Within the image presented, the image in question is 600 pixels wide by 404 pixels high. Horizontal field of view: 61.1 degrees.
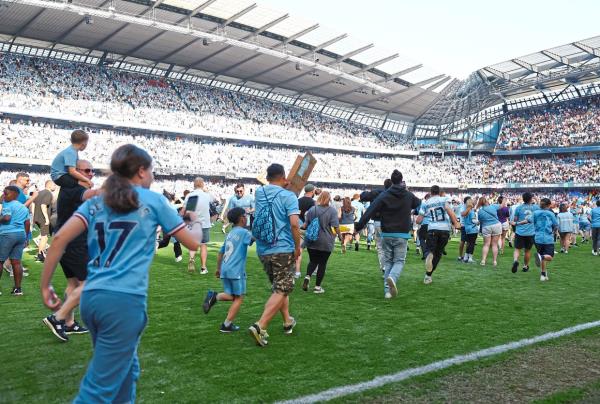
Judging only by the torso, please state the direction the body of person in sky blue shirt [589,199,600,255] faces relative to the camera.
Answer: away from the camera

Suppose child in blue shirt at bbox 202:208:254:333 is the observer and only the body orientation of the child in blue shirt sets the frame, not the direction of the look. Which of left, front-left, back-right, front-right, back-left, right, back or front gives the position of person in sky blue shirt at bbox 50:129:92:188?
back-left

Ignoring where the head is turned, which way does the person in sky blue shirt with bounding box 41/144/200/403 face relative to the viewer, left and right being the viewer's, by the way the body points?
facing away from the viewer and to the right of the viewer

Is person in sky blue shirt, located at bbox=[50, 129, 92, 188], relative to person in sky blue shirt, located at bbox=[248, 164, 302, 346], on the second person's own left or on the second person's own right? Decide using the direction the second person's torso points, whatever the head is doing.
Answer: on the second person's own left

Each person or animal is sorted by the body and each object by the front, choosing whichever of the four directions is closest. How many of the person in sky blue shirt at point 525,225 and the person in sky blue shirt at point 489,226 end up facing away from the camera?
2

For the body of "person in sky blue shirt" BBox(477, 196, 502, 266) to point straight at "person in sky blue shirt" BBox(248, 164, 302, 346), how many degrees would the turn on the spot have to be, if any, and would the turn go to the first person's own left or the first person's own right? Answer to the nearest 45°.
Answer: approximately 180°

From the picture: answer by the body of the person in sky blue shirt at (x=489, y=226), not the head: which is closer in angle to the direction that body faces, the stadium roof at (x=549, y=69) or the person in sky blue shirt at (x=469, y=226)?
the stadium roof

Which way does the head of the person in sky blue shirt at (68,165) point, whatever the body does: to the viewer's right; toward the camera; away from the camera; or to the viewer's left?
to the viewer's right

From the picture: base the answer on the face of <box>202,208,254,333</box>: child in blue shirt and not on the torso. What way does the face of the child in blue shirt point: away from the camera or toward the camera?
away from the camera

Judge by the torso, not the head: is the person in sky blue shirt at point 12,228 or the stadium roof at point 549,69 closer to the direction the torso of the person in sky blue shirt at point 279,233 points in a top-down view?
the stadium roof
